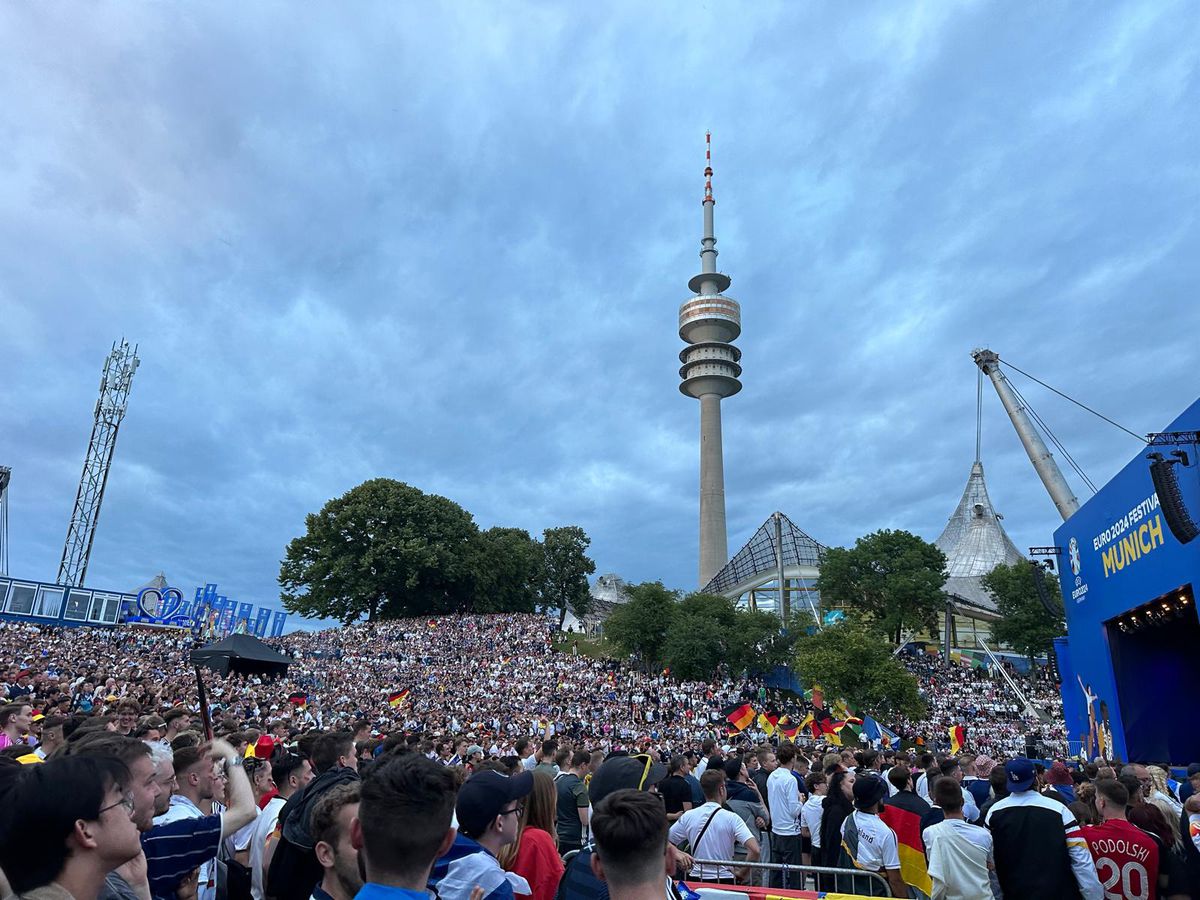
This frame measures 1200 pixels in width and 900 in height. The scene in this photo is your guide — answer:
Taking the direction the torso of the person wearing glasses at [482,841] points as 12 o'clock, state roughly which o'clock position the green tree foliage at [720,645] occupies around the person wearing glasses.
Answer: The green tree foliage is roughly at 11 o'clock from the person wearing glasses.

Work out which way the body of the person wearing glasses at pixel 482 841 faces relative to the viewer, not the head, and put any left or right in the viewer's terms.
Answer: facing away from the viewer and to the right of the viewer

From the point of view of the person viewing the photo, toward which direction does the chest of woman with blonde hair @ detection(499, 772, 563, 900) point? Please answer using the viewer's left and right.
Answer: facing away from the viewer and to the right of the viewer

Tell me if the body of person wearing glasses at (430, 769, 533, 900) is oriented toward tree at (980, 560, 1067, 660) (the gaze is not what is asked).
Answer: yes

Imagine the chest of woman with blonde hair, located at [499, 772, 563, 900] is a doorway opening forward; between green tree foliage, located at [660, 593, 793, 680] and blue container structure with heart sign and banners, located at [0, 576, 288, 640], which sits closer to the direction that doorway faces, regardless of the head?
the green tree foliage

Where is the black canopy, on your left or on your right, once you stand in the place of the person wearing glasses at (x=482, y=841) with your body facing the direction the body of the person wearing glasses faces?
on your left

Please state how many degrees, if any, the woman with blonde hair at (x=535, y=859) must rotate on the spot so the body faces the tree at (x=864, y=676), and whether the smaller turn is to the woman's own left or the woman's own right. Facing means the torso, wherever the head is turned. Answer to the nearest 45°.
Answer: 0° — they already face it

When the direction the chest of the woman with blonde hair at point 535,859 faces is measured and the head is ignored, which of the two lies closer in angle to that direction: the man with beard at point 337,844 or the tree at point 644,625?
the tree
